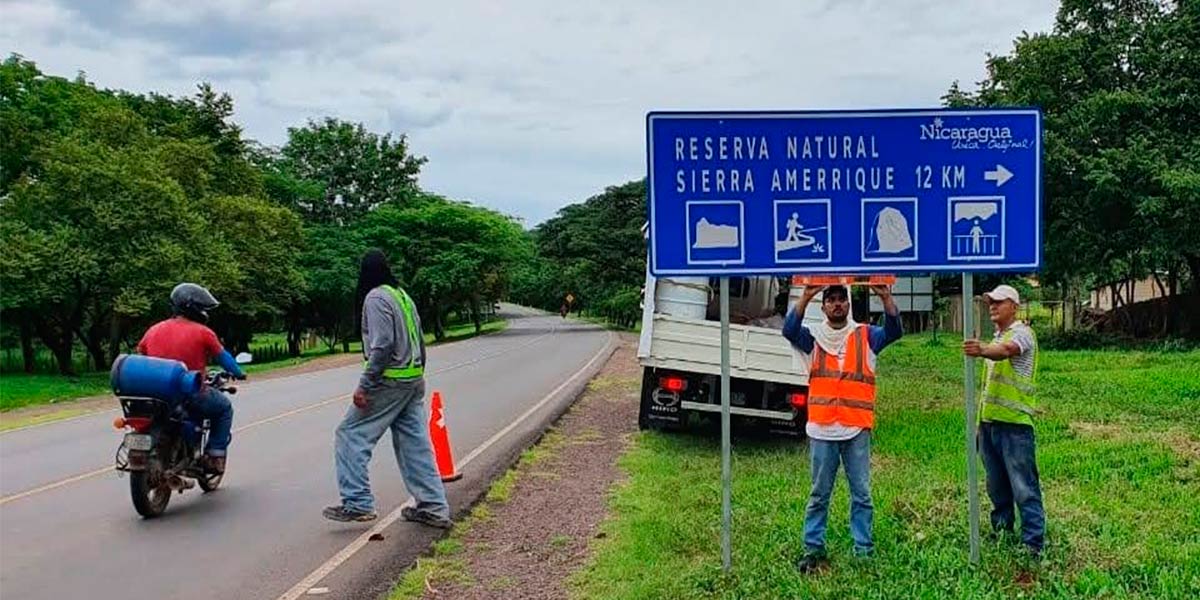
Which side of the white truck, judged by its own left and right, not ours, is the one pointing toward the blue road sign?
back

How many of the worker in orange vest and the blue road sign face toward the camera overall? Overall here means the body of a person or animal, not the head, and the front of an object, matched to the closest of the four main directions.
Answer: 2

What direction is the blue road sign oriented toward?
toward the camera

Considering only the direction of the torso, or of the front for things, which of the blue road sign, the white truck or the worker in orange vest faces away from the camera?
the white truck

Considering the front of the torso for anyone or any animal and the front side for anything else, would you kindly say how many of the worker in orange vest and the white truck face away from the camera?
1

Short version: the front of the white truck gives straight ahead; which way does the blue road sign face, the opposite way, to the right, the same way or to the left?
the opposite way

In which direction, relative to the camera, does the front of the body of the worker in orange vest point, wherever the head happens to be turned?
toward the camera

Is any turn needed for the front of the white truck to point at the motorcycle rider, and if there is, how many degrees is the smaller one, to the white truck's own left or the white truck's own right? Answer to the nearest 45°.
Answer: approximately 135° to the white truck's own left

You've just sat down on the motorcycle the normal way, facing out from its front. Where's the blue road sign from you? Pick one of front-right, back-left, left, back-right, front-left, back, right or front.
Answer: right

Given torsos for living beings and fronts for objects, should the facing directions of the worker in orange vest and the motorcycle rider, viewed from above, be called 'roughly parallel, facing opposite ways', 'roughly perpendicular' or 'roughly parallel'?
roughly parallel, facing opposite ways

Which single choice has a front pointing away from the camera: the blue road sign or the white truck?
the white truck

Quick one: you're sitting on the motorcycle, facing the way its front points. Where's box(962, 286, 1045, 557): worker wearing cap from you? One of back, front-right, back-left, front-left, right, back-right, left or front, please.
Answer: right

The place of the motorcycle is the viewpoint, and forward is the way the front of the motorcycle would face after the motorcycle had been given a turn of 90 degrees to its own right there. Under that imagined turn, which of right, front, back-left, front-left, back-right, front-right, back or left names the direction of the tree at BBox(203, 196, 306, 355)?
back-left

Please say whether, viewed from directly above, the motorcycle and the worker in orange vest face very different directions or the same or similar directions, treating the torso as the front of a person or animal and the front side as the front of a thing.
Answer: very different directions

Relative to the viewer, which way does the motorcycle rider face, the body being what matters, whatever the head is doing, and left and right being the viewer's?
facing away from the viewer and to the right of the viewer

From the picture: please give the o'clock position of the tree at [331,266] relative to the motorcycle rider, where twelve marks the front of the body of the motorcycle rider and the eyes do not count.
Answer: The tree is roughly at 11 o'clock from the motorcycle rider.

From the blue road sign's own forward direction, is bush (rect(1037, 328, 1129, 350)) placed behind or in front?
behind
